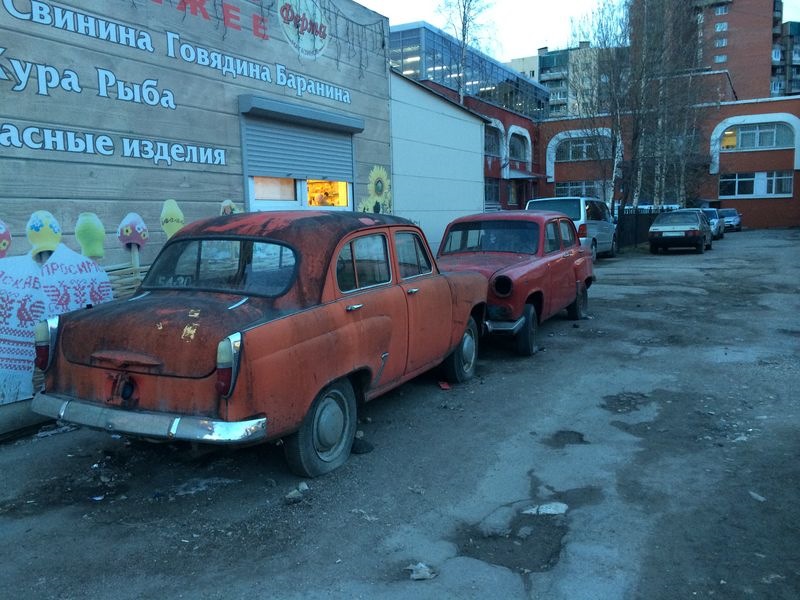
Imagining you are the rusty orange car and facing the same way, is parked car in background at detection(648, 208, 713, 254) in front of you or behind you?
in front

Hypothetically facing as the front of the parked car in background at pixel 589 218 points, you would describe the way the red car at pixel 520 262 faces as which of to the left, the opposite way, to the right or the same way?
the opposite way

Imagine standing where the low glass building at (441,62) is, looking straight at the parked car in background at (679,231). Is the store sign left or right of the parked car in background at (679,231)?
right

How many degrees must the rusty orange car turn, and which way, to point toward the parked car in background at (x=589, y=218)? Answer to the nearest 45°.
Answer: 0° — it already faces it

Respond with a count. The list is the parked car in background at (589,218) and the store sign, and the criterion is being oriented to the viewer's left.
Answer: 0

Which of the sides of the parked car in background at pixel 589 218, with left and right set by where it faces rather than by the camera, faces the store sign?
back

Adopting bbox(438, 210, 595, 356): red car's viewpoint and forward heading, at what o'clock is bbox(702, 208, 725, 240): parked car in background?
The parked car in background is roughly at 5 o'clock from the red car.

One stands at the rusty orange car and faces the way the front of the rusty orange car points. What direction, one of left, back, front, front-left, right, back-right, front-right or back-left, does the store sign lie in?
front-left

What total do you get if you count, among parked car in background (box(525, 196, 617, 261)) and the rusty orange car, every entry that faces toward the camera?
0

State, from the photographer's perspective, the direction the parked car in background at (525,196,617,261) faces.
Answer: facing away from the viewer and to the right of the viewer

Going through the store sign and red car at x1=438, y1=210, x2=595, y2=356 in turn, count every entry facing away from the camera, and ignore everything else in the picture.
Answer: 0

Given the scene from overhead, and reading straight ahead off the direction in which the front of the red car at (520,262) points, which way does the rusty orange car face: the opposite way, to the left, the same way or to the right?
the opposite way

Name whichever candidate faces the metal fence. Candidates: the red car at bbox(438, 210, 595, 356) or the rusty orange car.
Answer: the rusty orange car

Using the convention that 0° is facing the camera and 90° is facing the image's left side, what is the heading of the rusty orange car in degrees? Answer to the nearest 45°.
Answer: approximately 225°

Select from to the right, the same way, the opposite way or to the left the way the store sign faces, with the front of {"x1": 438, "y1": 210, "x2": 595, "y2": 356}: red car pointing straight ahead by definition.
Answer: to the left

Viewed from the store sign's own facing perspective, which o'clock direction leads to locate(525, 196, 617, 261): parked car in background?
The parked car in background is roughly at 9 o'clock from the store sign.

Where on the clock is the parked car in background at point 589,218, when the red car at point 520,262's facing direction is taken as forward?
The parked car in background is roughly at 5 o'clock from the red car.
